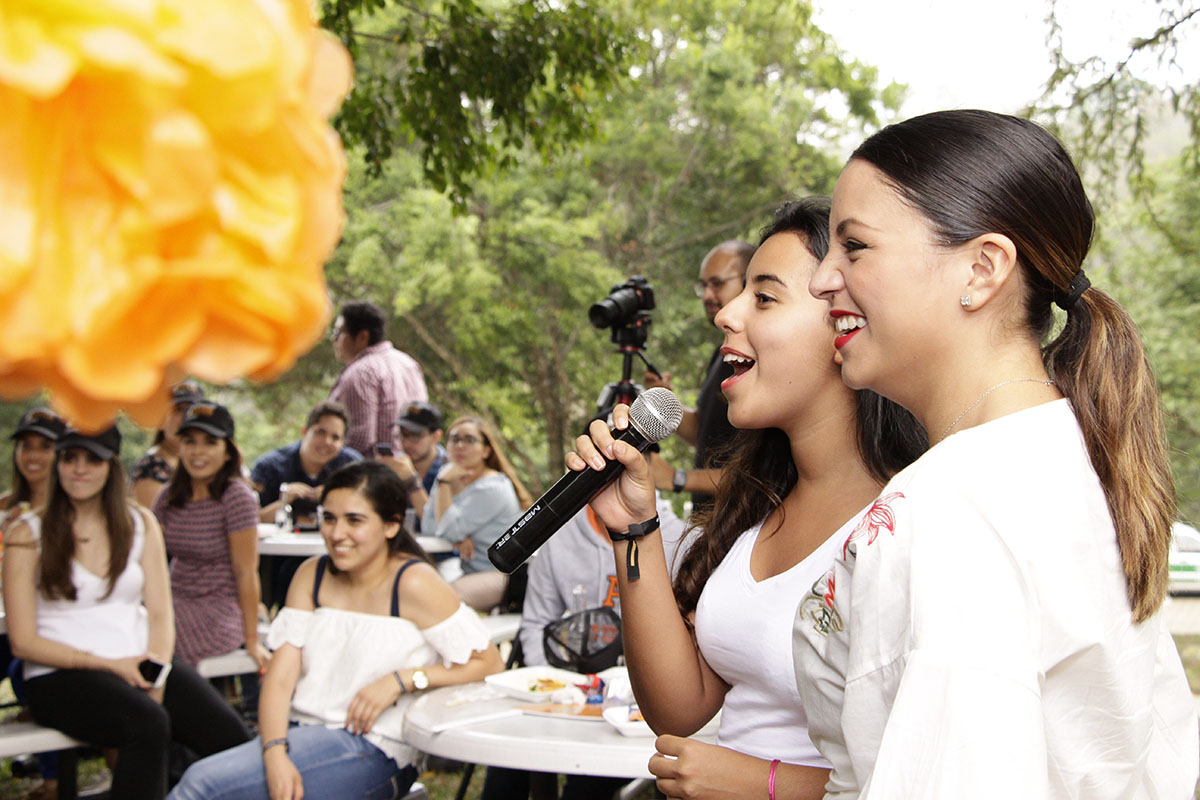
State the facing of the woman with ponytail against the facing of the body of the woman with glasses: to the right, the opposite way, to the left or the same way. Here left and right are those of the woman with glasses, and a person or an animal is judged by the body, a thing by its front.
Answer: to the right

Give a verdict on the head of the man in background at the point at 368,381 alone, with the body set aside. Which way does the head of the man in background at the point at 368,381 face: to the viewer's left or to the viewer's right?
to the viewer's left

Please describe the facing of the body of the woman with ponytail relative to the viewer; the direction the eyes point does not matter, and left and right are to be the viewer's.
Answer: facing to the left of the viewer

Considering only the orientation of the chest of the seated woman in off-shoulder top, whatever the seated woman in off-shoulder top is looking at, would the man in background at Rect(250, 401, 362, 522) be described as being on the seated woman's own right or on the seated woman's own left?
on the seated woman's own right

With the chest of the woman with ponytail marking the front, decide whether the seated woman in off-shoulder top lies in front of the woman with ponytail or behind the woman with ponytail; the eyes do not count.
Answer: in front

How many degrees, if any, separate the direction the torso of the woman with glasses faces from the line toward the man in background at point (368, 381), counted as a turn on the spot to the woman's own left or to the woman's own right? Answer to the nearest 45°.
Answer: approximately 90° to the woman's own right

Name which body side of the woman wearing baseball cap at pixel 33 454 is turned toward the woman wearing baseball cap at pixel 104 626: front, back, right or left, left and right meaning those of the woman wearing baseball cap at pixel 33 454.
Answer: front

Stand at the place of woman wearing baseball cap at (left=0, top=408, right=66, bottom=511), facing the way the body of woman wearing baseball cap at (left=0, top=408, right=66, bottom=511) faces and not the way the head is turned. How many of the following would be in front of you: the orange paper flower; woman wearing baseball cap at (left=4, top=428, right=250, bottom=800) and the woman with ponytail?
3

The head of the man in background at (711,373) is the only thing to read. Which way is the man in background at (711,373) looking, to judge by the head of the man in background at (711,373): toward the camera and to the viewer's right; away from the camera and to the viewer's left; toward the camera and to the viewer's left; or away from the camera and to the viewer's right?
toward the camera and to the viewer's left

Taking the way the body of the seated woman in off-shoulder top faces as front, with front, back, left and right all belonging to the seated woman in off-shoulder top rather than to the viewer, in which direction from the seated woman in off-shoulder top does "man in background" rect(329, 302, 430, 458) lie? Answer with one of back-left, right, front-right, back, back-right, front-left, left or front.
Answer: back-right

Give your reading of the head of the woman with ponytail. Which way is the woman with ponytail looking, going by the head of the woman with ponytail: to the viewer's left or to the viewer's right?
to the viewer's left

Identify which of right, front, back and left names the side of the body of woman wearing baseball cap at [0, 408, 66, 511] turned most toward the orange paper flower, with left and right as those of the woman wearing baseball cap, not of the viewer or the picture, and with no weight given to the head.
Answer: front

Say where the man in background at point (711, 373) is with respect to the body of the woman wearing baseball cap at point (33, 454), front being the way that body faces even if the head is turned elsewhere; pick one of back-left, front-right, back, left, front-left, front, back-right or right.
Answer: front-left

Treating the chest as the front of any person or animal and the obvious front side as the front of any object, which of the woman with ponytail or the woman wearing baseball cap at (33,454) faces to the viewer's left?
the woman with ponytail

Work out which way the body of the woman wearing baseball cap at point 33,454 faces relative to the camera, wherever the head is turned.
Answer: toward the camera

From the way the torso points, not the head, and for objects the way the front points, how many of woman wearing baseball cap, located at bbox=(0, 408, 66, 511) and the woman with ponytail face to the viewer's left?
1

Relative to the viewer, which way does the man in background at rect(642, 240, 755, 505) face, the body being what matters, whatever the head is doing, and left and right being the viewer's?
facing the viewer and to the left of the viewer
